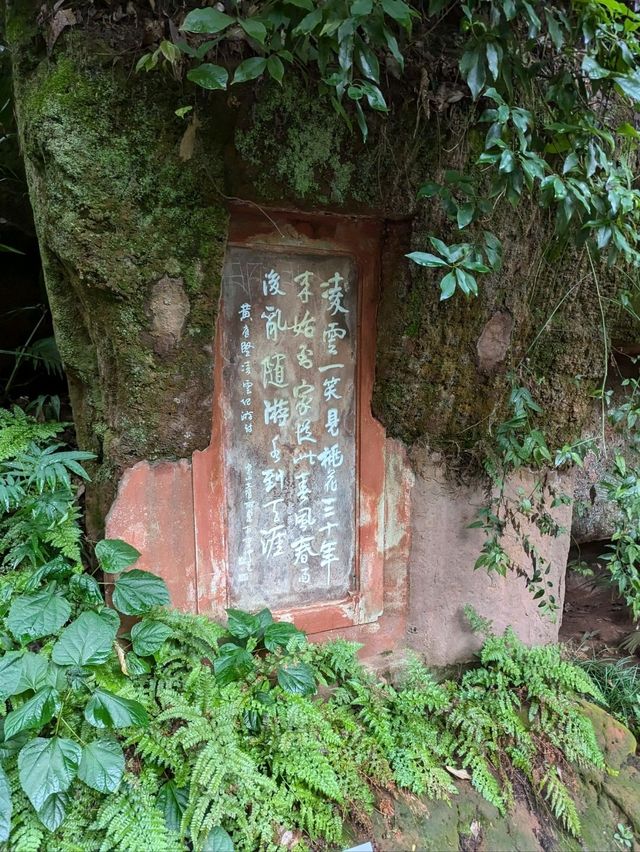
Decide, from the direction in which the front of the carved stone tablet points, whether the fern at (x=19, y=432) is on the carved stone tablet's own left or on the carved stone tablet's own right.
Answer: on the carved stone tablet's own right

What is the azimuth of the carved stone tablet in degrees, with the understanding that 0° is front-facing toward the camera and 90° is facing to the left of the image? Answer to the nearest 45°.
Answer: approximately 0°
